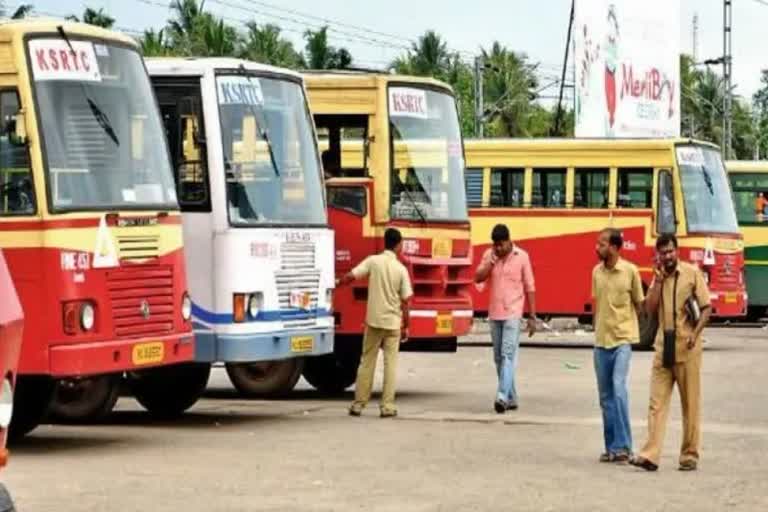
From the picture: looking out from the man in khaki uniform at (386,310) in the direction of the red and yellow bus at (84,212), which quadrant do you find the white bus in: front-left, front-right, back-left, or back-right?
front-right

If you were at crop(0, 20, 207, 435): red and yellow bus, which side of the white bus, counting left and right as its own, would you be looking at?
right

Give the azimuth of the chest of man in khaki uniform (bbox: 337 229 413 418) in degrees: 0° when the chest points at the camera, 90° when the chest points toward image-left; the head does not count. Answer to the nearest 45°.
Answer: approximately 180°

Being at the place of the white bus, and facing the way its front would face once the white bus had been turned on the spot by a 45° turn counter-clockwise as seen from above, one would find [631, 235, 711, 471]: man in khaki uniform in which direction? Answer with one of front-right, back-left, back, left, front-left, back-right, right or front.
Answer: front-right

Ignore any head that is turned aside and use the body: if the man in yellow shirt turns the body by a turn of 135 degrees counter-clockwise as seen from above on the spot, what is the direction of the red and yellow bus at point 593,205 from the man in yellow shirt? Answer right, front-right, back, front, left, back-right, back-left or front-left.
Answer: left

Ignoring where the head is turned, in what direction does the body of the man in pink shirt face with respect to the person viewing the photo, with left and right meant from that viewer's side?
facing the viewer

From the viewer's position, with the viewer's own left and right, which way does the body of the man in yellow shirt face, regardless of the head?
facing the viewer and to the left of the viewer

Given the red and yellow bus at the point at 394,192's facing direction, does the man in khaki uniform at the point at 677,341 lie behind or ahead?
ahead

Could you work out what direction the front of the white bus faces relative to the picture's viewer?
facing the viewer and to the right of the viewer

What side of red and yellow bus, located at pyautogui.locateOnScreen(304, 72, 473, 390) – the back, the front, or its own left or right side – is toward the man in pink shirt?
front

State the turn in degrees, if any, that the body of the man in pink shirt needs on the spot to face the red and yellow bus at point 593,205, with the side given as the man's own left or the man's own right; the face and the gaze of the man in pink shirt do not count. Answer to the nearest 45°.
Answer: approximately 180°

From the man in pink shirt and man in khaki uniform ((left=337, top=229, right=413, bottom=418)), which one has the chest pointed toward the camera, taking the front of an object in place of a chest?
the man in pink shirt

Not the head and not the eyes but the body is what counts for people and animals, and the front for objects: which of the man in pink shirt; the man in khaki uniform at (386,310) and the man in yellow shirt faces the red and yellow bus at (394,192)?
the man in khaki uniform

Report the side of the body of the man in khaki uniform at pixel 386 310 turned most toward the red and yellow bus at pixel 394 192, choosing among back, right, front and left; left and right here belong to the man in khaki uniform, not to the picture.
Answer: front
